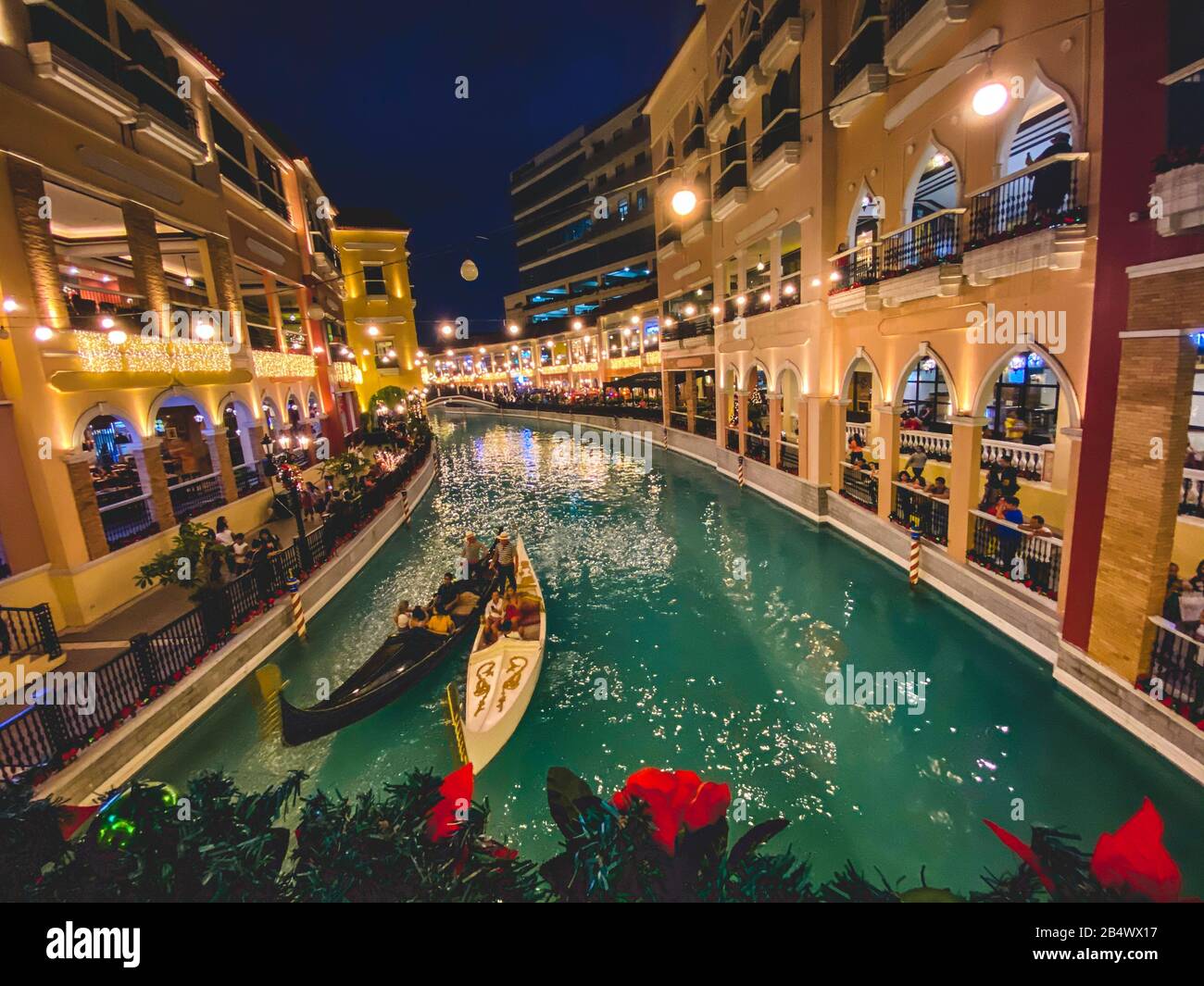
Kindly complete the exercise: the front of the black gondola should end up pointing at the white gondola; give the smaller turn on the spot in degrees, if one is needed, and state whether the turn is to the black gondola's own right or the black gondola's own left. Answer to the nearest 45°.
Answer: approximately 90° to the black gondola's own left

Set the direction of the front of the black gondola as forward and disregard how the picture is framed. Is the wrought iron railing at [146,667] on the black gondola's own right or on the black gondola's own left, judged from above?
on the black gondola's own right

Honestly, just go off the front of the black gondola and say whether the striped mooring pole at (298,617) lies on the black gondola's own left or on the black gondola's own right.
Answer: on the black gondola's own right

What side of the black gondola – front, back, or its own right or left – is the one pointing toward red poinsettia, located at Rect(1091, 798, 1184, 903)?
left

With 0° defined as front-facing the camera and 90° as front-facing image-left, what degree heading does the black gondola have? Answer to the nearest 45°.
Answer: approximately 45°

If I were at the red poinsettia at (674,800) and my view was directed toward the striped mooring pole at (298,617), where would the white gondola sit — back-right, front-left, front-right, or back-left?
front-right

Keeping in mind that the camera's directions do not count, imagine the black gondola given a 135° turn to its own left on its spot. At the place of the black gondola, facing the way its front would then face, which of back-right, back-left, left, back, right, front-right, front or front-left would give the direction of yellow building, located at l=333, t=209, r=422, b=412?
left

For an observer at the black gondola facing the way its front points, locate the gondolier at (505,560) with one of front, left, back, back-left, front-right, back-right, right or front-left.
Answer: back

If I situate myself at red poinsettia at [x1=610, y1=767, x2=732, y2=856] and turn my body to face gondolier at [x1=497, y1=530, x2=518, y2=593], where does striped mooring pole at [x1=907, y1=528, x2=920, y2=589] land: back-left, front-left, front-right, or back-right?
front-right

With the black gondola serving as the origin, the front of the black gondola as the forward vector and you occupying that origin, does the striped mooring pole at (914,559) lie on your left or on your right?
on your left

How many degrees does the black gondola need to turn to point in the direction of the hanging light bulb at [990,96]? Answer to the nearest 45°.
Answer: approximately 90° to its left
